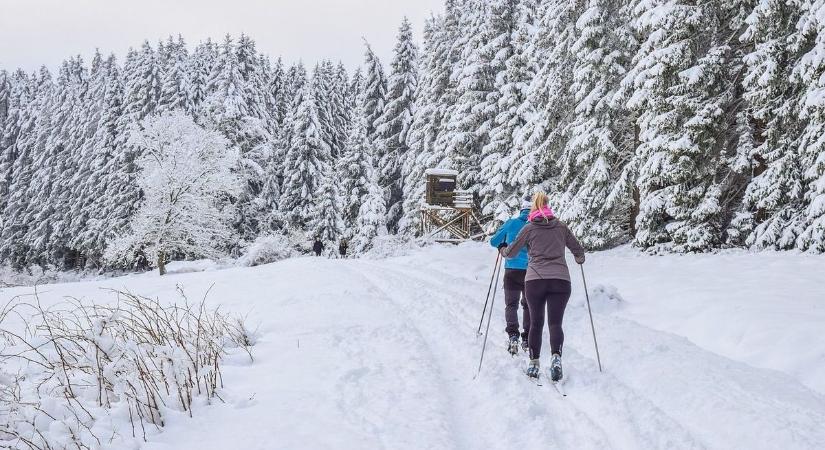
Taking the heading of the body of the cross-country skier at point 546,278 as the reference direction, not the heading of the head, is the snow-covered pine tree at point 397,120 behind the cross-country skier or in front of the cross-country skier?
in front

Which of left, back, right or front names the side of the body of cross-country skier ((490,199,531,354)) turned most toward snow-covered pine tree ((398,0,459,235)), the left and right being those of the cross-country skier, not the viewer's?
front

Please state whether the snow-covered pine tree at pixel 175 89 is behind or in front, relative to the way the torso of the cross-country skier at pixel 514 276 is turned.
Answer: in front

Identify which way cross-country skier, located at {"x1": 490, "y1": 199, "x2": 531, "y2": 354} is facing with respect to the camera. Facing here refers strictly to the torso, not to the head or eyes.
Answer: away from the camera

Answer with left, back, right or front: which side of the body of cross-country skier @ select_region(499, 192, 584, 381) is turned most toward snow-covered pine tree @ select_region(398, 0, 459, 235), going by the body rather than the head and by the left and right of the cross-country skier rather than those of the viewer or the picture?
front

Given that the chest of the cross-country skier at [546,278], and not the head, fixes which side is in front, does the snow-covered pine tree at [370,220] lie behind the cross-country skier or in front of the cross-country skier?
in front

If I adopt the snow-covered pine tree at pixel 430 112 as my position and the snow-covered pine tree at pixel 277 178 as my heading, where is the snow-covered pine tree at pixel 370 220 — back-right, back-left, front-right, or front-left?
front-left

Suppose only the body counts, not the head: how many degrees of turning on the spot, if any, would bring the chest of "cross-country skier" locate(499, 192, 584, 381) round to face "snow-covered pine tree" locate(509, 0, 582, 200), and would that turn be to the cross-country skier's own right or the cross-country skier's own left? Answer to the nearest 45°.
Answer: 0° — they already face it

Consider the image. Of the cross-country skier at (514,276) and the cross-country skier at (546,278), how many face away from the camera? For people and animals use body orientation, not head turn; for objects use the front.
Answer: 2

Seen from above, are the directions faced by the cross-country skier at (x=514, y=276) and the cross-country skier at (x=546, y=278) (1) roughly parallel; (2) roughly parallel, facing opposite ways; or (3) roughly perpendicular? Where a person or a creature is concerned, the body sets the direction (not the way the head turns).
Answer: roughly parallel

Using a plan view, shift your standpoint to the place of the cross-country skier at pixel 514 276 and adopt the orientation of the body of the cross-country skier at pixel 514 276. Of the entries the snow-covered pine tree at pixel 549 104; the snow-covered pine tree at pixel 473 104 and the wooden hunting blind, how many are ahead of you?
3

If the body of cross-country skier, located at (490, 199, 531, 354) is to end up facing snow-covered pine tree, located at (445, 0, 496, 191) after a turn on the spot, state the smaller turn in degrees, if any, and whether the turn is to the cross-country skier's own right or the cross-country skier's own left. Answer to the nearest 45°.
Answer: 0° — they already face it

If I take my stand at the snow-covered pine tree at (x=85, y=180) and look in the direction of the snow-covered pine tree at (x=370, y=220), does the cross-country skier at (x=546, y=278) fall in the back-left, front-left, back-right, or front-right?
front-right

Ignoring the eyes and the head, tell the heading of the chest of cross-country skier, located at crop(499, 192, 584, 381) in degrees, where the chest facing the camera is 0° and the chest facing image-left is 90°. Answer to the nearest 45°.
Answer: approximately 180°
